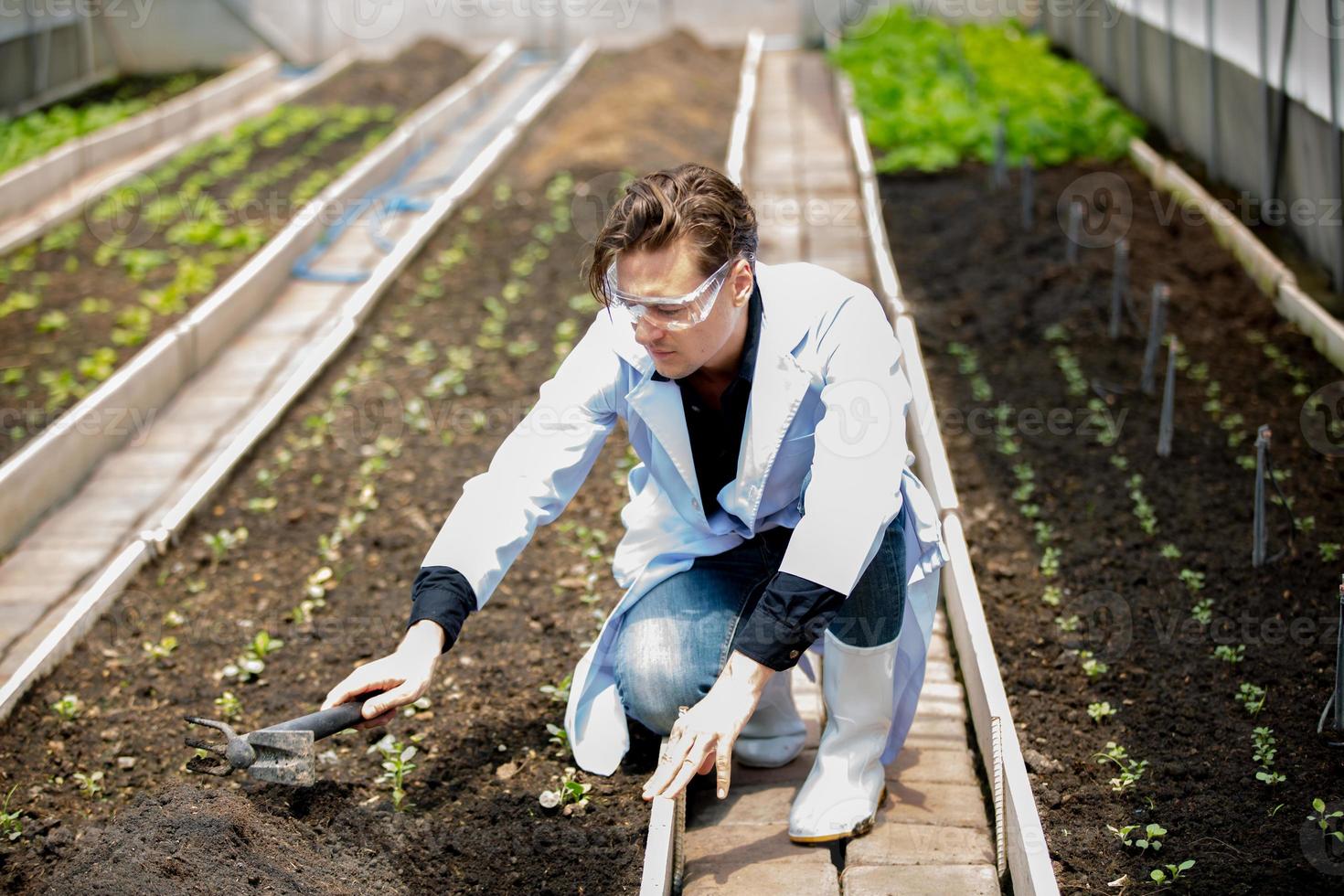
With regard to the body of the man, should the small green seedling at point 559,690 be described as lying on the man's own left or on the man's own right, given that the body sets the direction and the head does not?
on the man's own right

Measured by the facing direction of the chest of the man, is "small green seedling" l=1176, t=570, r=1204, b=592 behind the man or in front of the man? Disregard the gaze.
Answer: behind

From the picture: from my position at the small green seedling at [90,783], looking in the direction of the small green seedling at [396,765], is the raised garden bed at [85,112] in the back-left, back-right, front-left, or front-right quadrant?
back-left
